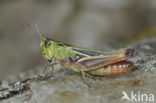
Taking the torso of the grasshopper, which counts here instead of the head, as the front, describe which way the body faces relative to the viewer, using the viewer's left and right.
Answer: facing to the left of the viewer
